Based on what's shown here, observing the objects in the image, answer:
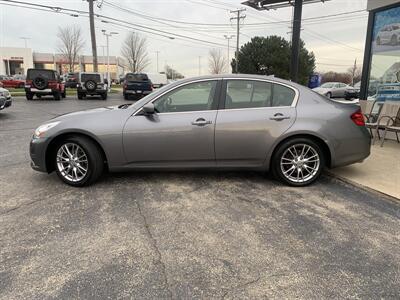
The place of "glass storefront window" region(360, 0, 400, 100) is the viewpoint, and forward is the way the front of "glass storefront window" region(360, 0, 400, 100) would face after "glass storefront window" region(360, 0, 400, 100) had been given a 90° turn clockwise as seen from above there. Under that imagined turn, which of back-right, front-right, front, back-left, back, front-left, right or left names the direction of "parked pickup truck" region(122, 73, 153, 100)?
front

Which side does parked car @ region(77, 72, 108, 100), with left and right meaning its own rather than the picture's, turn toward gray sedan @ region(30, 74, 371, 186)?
back

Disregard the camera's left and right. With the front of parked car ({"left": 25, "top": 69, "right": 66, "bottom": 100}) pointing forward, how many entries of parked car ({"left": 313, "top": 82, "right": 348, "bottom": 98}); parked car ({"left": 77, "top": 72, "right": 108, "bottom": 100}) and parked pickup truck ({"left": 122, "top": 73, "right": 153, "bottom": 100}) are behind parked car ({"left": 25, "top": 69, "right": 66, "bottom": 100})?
0

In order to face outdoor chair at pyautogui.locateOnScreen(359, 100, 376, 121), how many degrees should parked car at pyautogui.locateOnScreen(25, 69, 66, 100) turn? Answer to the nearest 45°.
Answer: approximately 90° to its right

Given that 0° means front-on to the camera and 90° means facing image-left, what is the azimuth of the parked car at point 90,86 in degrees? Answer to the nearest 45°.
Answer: approximately 180°

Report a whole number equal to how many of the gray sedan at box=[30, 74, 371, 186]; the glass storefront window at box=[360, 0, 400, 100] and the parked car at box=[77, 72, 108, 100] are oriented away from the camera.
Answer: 1

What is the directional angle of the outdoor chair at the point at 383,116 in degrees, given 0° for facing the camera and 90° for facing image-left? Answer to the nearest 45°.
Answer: approximately 45°

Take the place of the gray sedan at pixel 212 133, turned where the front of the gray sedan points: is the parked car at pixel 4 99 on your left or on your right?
on your right

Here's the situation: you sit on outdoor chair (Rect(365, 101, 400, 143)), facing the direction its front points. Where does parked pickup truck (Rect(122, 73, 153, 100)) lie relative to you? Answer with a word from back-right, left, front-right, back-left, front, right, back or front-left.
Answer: right

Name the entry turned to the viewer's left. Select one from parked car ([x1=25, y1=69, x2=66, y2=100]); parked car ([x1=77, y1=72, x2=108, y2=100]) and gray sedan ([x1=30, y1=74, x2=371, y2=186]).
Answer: the gray sedan

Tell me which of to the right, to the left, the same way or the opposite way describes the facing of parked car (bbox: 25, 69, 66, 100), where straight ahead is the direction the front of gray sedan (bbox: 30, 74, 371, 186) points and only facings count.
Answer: to the right

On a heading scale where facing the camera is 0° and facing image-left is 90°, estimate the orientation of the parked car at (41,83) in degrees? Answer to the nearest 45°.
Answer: approximately 225°

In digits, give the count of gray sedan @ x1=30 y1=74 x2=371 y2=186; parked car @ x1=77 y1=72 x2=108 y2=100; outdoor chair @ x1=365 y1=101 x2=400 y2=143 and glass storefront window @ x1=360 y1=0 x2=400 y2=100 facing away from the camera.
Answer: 1

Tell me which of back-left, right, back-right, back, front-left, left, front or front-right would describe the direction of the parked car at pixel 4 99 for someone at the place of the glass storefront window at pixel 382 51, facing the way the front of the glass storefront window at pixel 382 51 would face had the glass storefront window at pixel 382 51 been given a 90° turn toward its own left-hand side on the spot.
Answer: back-right

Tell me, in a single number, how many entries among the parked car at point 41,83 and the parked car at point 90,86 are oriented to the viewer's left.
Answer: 0
